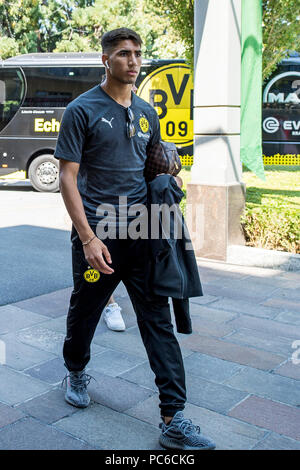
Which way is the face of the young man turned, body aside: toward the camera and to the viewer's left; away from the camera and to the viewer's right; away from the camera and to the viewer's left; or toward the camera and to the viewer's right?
toward the camera and to the viewer's right

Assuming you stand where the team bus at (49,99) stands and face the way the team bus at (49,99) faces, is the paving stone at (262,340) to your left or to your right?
on your left

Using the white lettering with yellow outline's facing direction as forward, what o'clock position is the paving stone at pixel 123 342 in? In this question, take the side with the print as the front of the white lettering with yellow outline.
The paving stone is roughly at 12 o'clock from the white lettering with yellow outline.

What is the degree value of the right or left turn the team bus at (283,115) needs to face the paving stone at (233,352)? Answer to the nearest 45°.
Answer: approximately 90° to its left

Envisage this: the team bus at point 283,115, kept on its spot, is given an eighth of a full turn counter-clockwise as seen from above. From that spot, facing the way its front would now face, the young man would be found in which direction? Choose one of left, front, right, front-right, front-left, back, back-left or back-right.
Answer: front-left

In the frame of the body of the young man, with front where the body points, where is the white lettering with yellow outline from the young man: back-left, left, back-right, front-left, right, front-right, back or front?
back-left

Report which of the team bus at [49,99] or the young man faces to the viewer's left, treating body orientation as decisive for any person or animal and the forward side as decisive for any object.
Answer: the team bus

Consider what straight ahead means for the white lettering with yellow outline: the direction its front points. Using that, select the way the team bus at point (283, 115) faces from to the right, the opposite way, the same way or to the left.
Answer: to the right

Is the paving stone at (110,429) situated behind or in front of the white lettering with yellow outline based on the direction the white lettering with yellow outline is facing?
in front

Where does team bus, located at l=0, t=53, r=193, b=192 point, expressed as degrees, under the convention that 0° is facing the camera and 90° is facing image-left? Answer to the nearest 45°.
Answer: approximately 90°

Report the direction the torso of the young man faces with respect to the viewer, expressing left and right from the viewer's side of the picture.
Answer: facing the viewer and to the right of the viewer

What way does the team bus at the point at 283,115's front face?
to the viewer's left

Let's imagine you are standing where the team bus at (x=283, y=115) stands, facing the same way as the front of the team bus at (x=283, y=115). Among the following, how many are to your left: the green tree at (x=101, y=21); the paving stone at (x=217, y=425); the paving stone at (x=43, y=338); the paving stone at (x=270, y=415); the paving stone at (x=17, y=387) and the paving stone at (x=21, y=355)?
5

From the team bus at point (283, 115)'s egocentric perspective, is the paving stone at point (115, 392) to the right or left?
on its left

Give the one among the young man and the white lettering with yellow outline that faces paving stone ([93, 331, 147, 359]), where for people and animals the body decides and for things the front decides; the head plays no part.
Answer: the white lettering with yellow outline

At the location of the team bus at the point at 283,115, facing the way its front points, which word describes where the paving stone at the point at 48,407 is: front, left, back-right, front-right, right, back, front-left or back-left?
left

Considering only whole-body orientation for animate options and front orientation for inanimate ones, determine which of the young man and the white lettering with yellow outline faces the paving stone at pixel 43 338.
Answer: the white lettering with yellow outline
